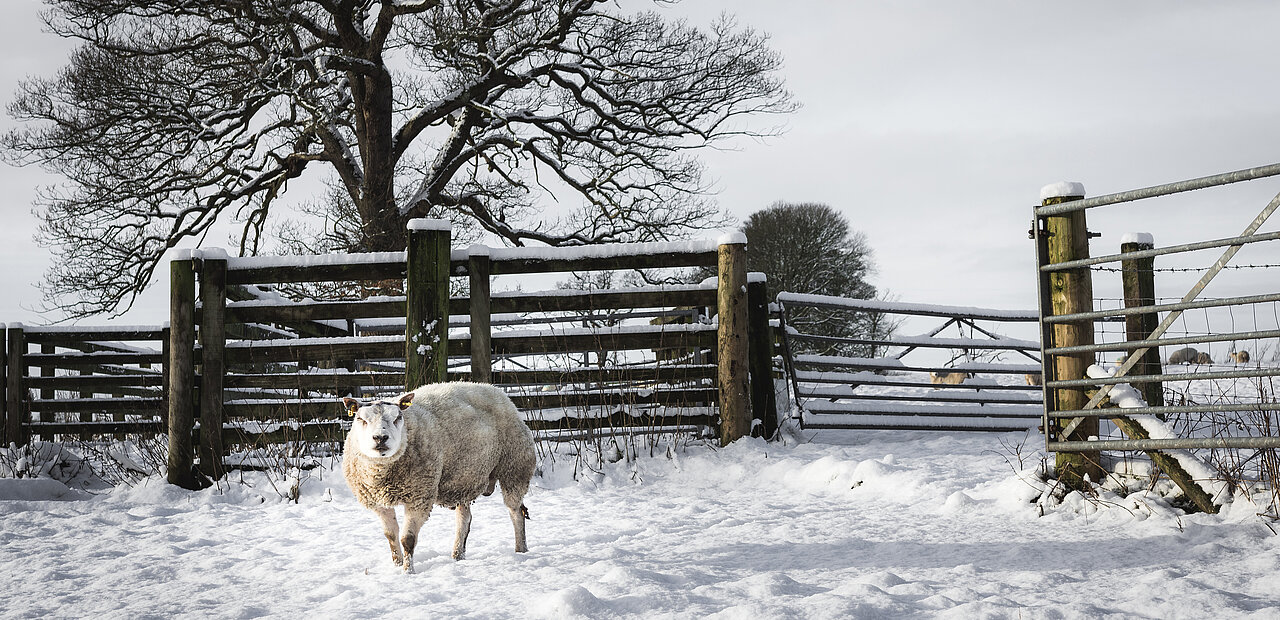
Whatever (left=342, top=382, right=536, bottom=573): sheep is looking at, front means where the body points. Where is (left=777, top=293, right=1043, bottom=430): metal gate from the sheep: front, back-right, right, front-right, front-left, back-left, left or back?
back

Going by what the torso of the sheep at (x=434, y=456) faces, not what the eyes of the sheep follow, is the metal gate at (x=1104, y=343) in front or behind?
behind

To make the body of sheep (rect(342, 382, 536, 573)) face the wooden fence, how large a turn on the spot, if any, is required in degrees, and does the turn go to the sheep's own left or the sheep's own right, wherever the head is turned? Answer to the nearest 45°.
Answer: approximately 135° to the sheep's own right

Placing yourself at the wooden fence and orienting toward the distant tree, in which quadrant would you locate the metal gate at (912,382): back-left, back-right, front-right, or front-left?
front-right

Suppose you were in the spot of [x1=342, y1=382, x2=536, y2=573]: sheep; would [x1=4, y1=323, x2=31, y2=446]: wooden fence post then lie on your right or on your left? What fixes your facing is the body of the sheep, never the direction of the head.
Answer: on your right

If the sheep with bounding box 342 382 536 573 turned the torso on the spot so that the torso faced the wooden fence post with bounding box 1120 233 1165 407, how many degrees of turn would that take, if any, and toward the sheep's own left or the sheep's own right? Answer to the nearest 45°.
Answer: approximately 180°

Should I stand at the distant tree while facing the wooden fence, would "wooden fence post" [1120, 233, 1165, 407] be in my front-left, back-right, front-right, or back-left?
front-left

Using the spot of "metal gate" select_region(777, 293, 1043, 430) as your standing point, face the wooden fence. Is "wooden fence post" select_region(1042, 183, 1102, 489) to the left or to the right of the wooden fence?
left

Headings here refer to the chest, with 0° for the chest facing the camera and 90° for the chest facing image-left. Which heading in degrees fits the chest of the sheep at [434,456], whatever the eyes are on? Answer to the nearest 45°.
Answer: approximately 45°

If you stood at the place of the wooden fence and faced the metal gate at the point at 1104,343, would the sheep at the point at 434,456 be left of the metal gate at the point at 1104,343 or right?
right

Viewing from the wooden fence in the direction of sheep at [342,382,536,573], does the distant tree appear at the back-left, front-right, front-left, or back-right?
back-left

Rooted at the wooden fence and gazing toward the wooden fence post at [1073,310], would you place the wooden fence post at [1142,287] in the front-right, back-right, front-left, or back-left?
front-left

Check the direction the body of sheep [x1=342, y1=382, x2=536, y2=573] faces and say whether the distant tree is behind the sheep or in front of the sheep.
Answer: behind

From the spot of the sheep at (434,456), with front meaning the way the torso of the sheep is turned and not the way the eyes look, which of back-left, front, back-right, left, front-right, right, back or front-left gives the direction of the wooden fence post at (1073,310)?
back-left
